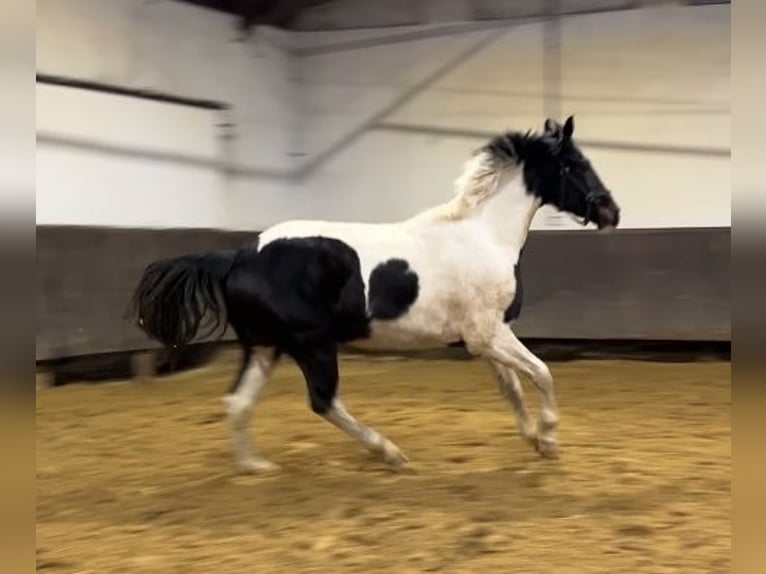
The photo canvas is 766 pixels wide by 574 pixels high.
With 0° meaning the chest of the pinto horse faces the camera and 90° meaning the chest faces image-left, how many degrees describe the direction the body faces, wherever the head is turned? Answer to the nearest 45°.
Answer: approximately 270°
